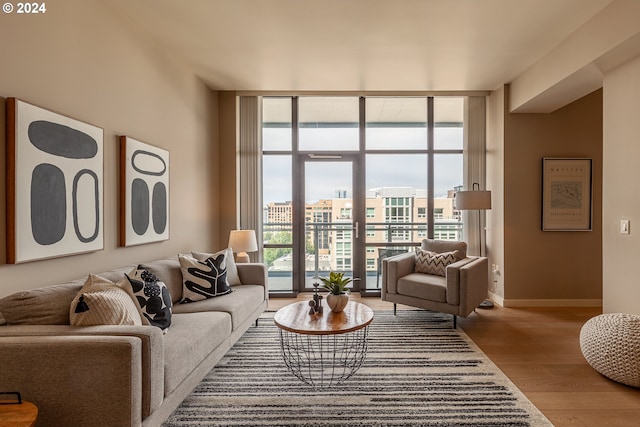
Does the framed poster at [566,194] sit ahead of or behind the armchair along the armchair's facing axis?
behind

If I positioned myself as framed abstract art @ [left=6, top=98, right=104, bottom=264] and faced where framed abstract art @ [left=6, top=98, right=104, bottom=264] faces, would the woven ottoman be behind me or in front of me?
in front

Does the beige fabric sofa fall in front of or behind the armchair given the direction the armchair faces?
in front

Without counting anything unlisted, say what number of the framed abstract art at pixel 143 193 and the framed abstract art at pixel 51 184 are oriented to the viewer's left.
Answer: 0

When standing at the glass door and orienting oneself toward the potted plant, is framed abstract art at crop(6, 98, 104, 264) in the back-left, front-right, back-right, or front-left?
front-right

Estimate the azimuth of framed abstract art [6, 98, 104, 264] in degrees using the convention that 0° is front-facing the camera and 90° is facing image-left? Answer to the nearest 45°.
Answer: approximately 315°

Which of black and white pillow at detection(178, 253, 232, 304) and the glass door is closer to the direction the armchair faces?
the black and white pillow

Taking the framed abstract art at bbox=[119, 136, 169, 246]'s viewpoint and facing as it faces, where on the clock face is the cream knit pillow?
The cream knit pillow is roughly at 2 o'clock from the framed abstract art.

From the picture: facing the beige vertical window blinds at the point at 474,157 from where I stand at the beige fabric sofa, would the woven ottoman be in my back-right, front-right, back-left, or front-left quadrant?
front-right

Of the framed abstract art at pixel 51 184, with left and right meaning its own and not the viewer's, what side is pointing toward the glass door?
left

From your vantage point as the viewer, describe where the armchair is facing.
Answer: facing the viewer and to the left of the viewer

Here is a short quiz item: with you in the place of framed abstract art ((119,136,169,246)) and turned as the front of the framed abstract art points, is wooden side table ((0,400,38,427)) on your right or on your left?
on your right

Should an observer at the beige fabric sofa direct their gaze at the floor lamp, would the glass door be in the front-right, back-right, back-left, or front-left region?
front-left

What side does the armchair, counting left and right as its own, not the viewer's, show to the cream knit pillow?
front

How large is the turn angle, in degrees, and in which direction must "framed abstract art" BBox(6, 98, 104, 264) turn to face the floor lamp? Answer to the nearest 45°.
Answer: approximately 45° to its left

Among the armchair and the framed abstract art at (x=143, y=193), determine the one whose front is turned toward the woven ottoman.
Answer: the framed abstract art

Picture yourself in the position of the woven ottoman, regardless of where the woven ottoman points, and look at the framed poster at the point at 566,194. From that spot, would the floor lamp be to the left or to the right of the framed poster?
left
